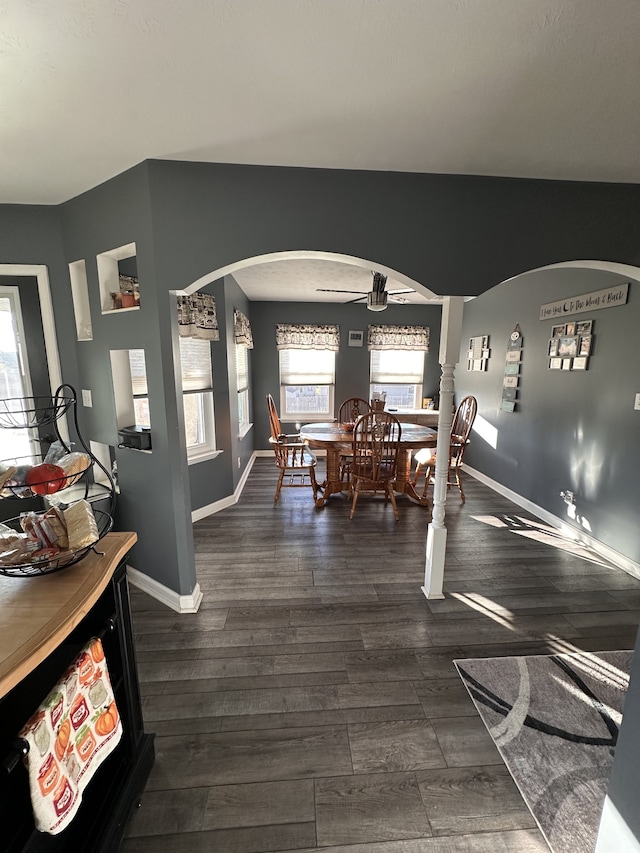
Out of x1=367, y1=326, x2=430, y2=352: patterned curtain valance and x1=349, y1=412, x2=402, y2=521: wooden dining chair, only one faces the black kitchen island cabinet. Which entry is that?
the patterned curtain valance

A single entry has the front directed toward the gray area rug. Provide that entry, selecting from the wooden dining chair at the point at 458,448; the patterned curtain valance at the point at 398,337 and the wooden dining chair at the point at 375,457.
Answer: the patterned curtain valance

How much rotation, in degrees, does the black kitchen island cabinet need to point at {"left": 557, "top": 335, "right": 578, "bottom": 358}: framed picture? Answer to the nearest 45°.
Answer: approximately 45° to its left

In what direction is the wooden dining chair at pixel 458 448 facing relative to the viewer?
to the viewer's left

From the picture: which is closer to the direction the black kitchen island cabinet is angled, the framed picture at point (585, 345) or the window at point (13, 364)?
the framed picture

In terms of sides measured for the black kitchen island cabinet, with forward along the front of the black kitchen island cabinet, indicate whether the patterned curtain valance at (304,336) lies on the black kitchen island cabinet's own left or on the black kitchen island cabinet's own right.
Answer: on the black kitchen island cabinet's own left

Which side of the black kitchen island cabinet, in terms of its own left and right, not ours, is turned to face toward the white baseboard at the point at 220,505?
left

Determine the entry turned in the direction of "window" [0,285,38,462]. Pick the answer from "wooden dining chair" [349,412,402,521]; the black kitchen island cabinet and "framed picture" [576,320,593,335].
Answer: the framed picture

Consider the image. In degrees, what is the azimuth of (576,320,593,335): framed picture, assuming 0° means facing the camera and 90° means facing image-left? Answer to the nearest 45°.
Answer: approximately 45°

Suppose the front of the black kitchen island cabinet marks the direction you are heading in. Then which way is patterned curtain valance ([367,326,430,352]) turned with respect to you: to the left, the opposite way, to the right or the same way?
to the right

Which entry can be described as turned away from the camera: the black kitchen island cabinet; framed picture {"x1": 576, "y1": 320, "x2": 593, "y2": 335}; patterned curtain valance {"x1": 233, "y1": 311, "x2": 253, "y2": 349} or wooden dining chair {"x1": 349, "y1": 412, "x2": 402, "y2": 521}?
the wooden dining chair
